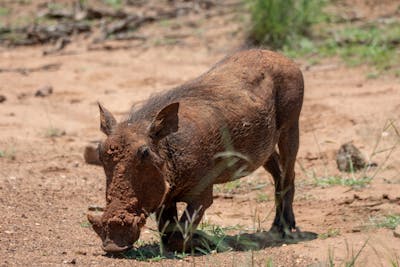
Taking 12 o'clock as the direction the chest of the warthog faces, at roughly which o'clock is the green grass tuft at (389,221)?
The green grass tuft is roughly at 7 o'clock from the warthog.

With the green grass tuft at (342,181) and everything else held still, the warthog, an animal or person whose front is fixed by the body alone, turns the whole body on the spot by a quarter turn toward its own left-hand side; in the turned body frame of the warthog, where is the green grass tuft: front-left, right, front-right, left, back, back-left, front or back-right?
left

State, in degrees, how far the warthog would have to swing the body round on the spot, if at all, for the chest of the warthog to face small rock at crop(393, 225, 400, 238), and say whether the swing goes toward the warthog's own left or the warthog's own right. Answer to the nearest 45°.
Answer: approximately 135° to the warthog's own left

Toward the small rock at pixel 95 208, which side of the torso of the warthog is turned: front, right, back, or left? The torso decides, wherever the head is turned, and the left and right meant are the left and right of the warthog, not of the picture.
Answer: right

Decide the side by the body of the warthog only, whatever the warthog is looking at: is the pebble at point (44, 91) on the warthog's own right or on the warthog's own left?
on the warthog's own right

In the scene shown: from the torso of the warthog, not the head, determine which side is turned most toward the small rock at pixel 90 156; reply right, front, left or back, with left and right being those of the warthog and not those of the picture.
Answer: right

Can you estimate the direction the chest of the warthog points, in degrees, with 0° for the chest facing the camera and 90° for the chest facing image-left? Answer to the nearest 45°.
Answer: approximately 45°
